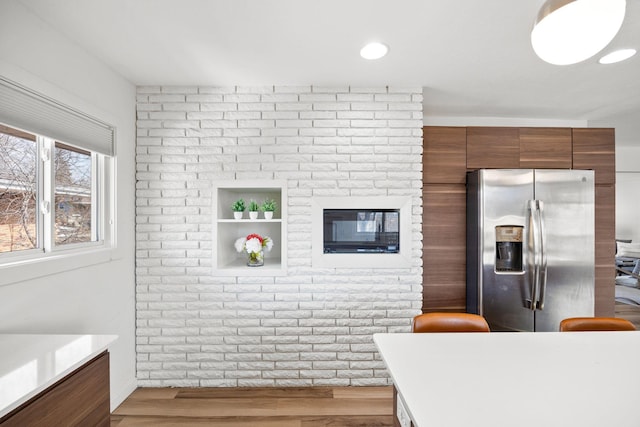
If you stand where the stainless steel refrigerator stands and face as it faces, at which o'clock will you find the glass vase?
The glass vase is roughly at 2 o'clock from the stainless steel refrigerator.

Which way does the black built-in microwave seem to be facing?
toward the camera

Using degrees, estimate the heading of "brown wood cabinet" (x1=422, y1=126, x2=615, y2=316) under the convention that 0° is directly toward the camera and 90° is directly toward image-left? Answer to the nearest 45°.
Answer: approximately 0°

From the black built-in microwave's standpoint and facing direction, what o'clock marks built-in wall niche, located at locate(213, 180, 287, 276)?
The built-in wall niche is roughly at 3 o'clock from the black built-in microwave.

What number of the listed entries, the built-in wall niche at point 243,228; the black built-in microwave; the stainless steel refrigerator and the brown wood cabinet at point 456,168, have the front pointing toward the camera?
4

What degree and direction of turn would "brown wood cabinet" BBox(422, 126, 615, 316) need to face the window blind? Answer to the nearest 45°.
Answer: approximately 45° to its right

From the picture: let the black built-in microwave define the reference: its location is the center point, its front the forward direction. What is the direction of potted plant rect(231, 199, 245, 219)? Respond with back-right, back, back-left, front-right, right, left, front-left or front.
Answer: right

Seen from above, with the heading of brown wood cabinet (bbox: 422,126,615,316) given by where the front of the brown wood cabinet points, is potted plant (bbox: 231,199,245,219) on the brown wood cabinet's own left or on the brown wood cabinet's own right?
on the brown wood cabinet's own right

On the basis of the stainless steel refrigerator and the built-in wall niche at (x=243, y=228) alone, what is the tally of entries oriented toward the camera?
2

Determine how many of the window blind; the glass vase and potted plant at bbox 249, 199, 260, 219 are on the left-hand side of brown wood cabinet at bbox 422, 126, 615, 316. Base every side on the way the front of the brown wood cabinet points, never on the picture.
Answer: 0

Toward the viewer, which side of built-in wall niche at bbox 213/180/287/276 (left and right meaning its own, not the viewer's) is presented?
front

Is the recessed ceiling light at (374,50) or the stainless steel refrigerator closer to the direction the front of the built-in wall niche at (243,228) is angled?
the recessed ceiling light

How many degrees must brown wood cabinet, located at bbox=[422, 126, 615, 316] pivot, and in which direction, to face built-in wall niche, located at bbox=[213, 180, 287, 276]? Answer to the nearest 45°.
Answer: approximately 45° to its right

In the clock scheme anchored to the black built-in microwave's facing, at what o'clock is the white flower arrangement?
The white flower arrangement is roughly at 3 o'clock from the black built-in microwave.

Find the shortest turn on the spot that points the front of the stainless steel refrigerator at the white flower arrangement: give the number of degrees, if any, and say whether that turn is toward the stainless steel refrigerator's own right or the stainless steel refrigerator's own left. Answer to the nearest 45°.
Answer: approximately 45° to the stainless steel refrigerator's own right
